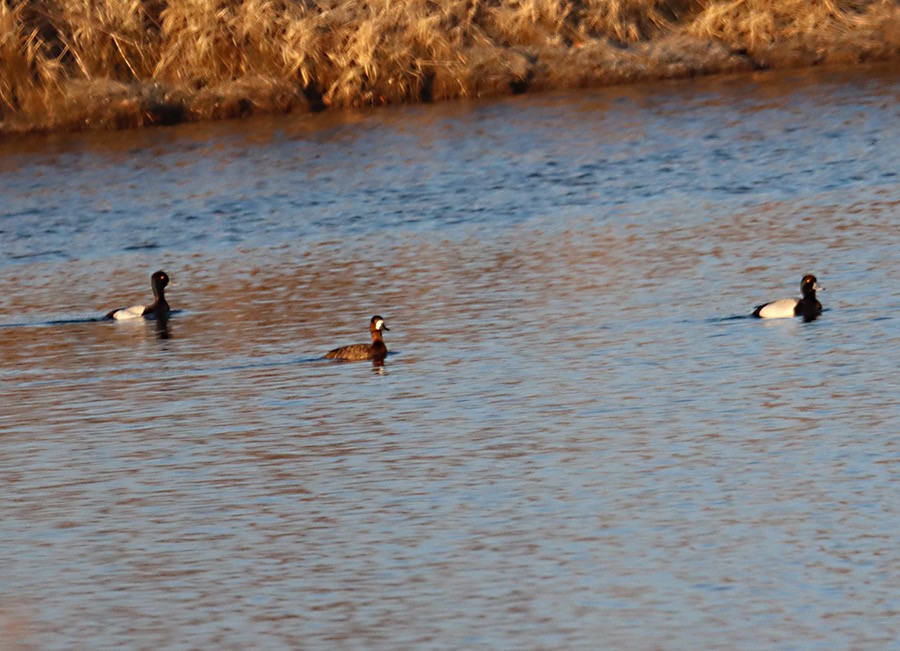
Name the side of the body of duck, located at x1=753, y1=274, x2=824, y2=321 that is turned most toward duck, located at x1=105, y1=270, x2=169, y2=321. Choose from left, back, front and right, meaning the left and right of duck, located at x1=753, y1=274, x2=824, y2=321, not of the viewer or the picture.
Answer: back

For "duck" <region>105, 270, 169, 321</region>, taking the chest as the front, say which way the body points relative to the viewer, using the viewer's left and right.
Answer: facing to the right of the viewer

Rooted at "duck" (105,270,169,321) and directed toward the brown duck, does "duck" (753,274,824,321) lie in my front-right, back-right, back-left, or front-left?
front-left

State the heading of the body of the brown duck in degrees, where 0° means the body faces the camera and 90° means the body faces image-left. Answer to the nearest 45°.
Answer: approximately 270°

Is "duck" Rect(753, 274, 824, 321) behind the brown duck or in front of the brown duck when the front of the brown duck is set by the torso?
in front

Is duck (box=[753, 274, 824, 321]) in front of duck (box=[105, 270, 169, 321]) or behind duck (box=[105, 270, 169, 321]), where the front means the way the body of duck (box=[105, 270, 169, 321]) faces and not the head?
in front

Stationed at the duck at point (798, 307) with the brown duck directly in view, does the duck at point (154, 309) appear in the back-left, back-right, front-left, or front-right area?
front-right

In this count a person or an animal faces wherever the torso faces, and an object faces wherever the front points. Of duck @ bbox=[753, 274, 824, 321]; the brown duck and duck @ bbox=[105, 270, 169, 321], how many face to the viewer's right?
3

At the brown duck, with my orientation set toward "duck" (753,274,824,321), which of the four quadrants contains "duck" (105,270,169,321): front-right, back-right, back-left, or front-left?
back-left

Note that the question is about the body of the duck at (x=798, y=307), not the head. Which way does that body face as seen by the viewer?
to the viewer's right
